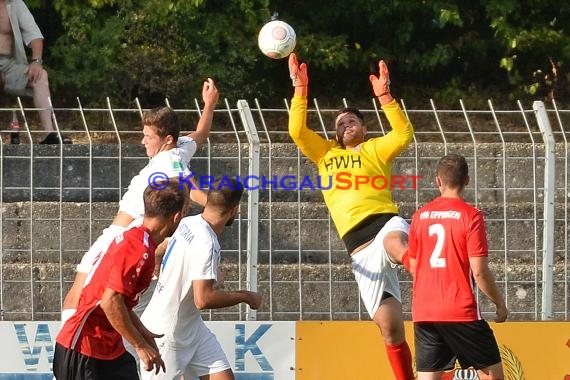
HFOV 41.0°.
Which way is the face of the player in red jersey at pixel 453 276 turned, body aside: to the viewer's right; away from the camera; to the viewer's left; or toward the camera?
away from the camera

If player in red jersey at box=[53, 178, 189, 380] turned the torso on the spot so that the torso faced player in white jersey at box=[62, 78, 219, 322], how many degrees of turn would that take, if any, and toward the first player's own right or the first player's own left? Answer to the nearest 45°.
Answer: approximately 90° to the first player's own left

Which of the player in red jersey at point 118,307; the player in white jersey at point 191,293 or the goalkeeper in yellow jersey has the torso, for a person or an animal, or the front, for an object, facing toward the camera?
the goalkeeper in yellow jersey

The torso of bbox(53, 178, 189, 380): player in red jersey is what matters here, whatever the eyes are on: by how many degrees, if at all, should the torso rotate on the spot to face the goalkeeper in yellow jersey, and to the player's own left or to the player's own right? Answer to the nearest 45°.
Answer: approximately 45° to the player's own left

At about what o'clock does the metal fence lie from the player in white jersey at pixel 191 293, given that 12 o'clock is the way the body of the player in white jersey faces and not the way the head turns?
The metal fence is roughly at 11 o'clock from the player in white jersey.
